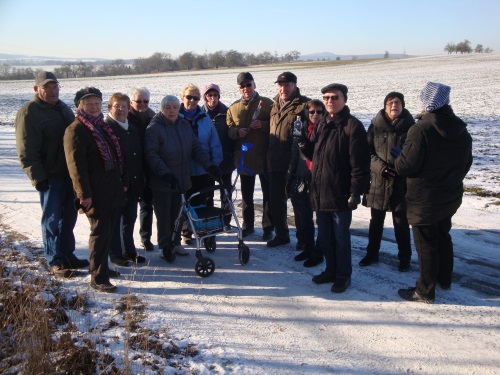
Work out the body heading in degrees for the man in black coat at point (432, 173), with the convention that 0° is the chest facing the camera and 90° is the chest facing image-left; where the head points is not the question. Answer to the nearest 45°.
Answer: approximately 135°

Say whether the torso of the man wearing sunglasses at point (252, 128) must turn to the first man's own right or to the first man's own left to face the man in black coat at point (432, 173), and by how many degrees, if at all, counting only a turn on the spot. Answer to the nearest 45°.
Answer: approximately 45° to the first man's own left

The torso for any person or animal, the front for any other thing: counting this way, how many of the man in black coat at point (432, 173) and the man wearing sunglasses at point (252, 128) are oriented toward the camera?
1

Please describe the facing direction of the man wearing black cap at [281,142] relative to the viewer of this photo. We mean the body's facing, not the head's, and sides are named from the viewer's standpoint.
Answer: facing the viewer and to the left of the viewer

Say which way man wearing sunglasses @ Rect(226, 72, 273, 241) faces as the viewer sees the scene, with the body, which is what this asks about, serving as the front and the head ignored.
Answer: toward the camera

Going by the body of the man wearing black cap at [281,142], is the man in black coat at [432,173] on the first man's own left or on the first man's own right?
on the first man's own left

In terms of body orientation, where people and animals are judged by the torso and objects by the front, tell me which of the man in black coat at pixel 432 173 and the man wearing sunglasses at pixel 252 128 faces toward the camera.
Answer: the man wearing sunglasses
